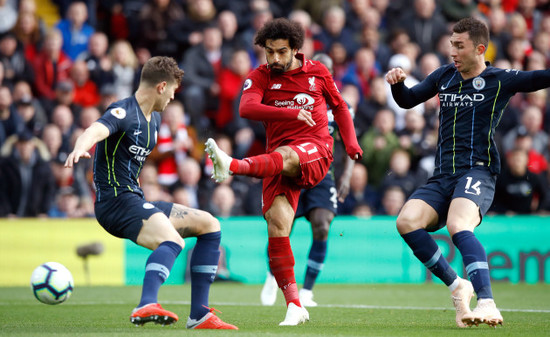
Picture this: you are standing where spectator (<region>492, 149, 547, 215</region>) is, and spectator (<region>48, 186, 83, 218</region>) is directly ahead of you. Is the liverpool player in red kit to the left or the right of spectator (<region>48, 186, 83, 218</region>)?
left

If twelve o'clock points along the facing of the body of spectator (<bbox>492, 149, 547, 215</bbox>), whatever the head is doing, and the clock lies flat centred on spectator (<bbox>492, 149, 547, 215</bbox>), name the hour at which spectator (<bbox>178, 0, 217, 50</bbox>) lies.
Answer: spectator (<bbox>178, 0, 217, 50</bbox>) is roughly at 3 o'clock from spectator (<bbox>492, 149, 547, 215</bbox>).

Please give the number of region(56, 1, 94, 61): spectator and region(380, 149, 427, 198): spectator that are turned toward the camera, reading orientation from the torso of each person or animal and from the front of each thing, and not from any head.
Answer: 2

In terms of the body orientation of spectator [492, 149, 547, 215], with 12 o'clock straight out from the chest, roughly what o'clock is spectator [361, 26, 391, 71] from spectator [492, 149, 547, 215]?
spectator [361, 26, 391, 71] is roughly at 4 o'clock from spectator [492, 149, 547, 215].

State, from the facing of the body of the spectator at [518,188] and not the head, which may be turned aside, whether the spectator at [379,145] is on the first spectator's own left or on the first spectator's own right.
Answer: on the first spectator's own right

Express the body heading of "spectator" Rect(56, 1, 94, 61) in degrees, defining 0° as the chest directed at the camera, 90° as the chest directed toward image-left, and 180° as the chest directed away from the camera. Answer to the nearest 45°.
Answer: approximately 0°

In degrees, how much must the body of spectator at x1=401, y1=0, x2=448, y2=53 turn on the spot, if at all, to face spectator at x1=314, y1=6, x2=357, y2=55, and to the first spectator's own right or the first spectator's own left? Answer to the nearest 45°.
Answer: approximately 45° to the first spectator's own right
